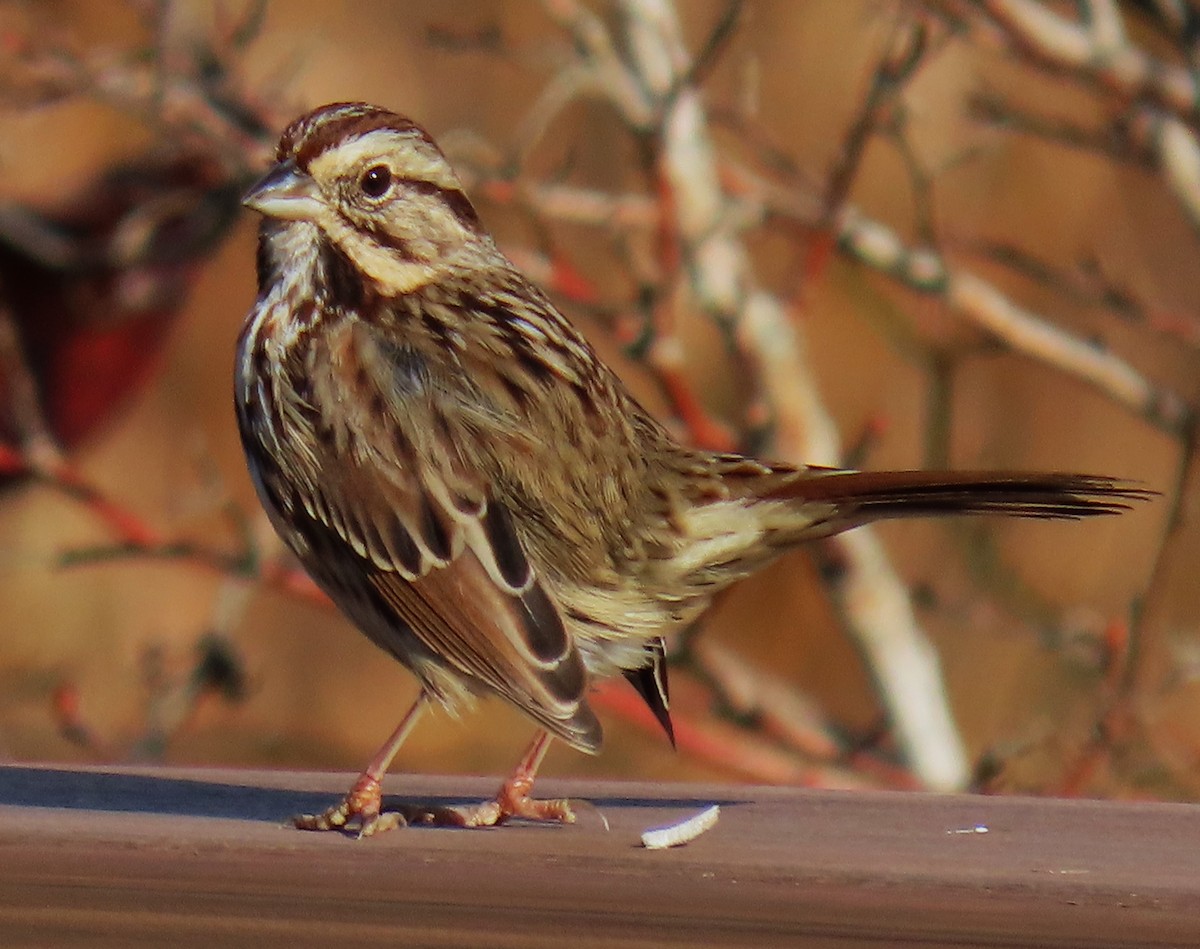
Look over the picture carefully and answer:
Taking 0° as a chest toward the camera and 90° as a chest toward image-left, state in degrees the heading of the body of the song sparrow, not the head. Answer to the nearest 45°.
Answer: approximately 90°
